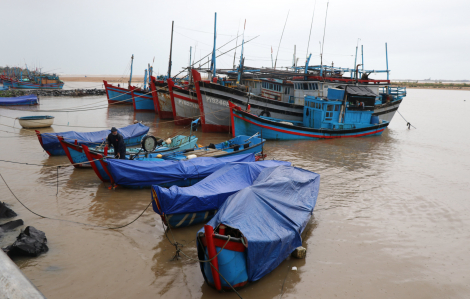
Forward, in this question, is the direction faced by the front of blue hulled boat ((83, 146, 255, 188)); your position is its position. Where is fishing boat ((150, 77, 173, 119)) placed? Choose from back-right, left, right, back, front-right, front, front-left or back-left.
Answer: right

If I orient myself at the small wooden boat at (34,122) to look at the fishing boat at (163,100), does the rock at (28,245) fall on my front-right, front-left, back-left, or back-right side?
back-right

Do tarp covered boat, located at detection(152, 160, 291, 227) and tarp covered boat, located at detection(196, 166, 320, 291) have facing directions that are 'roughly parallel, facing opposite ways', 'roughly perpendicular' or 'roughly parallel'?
roughly parallel

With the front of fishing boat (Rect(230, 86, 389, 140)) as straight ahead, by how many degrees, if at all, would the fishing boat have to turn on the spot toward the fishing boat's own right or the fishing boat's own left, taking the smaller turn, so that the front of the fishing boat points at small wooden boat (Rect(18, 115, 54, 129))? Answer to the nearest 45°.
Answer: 0° — it already faces it

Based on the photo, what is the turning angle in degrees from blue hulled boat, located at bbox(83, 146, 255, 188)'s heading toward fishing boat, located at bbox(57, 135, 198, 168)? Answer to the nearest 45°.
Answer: approximately 45° to its right

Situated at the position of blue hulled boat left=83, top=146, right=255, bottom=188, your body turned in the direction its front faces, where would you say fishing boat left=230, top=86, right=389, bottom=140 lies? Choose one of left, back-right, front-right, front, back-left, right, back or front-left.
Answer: back-right

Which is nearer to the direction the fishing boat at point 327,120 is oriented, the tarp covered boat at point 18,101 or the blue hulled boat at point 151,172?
the tarp covered boat

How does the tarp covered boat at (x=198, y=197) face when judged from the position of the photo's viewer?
facing the viewer and to the left of the viewer

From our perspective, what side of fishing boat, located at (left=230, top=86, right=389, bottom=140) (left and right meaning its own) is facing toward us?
left

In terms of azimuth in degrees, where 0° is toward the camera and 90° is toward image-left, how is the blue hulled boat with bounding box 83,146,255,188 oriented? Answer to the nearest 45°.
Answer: approximately 90°

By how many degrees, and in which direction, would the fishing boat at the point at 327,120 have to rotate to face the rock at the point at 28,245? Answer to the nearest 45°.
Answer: approximately 90° to its left

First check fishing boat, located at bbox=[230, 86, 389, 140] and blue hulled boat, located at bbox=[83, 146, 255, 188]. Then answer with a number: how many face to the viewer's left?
2
